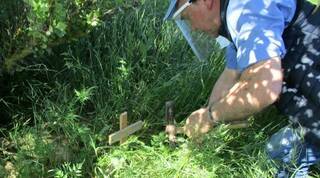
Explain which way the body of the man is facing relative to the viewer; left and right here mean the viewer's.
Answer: facing to the left of the viewer

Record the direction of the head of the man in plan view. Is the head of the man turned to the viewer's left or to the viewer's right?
to the viewer's left

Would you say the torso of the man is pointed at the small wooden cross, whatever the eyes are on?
yes
